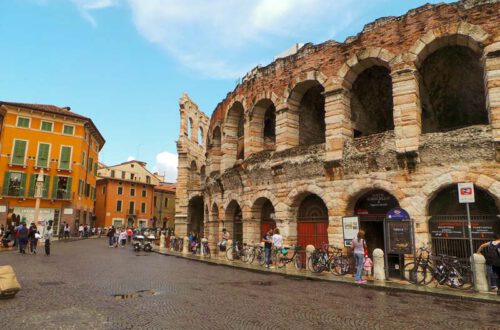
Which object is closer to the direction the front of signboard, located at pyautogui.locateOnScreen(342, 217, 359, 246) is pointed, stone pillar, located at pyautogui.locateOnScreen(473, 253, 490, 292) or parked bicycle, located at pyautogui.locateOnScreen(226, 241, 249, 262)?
the stone pillar

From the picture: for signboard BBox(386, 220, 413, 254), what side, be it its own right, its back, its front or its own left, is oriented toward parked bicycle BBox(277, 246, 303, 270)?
right

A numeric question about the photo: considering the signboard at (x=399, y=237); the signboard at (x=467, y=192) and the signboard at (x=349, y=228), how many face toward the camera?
3

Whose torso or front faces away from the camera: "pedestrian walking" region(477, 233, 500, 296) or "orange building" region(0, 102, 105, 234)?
the pedestrian walking

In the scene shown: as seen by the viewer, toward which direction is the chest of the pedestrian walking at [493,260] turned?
away from the camera

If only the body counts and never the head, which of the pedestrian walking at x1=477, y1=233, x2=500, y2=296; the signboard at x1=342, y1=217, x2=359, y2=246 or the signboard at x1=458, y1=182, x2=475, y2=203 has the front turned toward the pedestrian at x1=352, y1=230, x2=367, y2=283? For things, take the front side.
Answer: the signboard at x1=342, y1=217, x2=359, y2=246

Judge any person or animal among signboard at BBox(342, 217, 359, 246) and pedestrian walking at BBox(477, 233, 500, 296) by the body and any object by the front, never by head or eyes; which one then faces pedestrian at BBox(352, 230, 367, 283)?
the signboard

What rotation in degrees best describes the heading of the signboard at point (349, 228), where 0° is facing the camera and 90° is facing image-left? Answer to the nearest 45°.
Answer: approximately 0°

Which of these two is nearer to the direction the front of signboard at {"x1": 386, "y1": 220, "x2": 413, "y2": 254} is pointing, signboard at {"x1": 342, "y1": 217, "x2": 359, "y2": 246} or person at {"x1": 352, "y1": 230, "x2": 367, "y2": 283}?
the person
